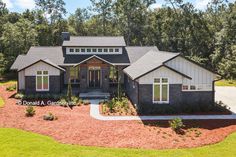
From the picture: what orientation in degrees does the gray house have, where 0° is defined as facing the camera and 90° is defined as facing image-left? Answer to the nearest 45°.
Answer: approximately 0°

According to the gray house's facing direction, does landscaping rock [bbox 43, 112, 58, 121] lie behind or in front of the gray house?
in front
